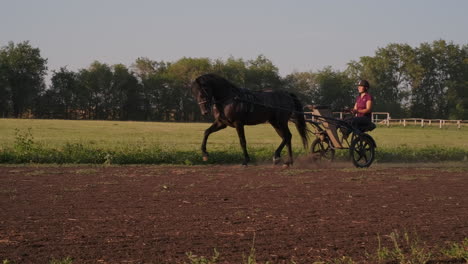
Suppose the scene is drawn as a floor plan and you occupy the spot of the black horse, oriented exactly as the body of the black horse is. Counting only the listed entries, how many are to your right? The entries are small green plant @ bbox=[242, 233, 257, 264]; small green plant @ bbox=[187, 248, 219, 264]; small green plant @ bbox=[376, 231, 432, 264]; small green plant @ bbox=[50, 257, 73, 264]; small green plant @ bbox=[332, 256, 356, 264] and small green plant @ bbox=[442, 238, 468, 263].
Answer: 0

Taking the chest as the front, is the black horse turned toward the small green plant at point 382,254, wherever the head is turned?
no

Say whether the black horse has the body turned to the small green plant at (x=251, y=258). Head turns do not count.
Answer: no

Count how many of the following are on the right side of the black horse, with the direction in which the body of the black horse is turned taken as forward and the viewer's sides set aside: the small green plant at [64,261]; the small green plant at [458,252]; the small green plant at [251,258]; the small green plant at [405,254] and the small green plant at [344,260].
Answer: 0

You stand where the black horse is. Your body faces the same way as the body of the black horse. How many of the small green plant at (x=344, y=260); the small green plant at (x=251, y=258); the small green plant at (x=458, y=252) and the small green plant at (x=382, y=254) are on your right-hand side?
0

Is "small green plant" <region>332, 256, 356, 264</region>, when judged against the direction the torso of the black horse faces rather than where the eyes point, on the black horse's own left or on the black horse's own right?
on the black horse's own left

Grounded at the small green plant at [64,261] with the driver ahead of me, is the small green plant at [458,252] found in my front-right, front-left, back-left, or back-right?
front-right

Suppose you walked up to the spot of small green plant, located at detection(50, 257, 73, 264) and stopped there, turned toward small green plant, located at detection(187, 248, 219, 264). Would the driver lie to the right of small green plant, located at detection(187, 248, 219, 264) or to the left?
left

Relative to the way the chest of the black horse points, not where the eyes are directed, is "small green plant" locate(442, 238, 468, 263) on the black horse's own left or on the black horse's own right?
on the black horse's own left

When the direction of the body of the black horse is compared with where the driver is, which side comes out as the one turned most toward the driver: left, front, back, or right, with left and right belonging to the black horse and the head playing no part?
back

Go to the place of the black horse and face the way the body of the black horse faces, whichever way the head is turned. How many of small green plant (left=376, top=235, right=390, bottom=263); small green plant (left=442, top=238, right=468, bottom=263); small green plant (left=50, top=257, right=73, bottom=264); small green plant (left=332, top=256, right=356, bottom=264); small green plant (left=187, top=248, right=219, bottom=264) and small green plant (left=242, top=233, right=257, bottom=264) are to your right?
0

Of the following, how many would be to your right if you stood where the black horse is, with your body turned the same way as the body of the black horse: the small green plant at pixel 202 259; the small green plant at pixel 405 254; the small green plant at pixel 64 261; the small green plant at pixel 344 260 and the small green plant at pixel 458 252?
0

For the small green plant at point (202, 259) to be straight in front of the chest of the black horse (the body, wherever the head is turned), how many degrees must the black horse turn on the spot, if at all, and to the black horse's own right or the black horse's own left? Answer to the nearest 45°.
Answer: approximately 90° to the black horse's own left

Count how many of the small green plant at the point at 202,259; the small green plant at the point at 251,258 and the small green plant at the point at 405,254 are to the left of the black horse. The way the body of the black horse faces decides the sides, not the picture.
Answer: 3

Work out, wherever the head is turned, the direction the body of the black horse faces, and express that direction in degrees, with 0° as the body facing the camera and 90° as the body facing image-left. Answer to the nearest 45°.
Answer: approximately 90°
